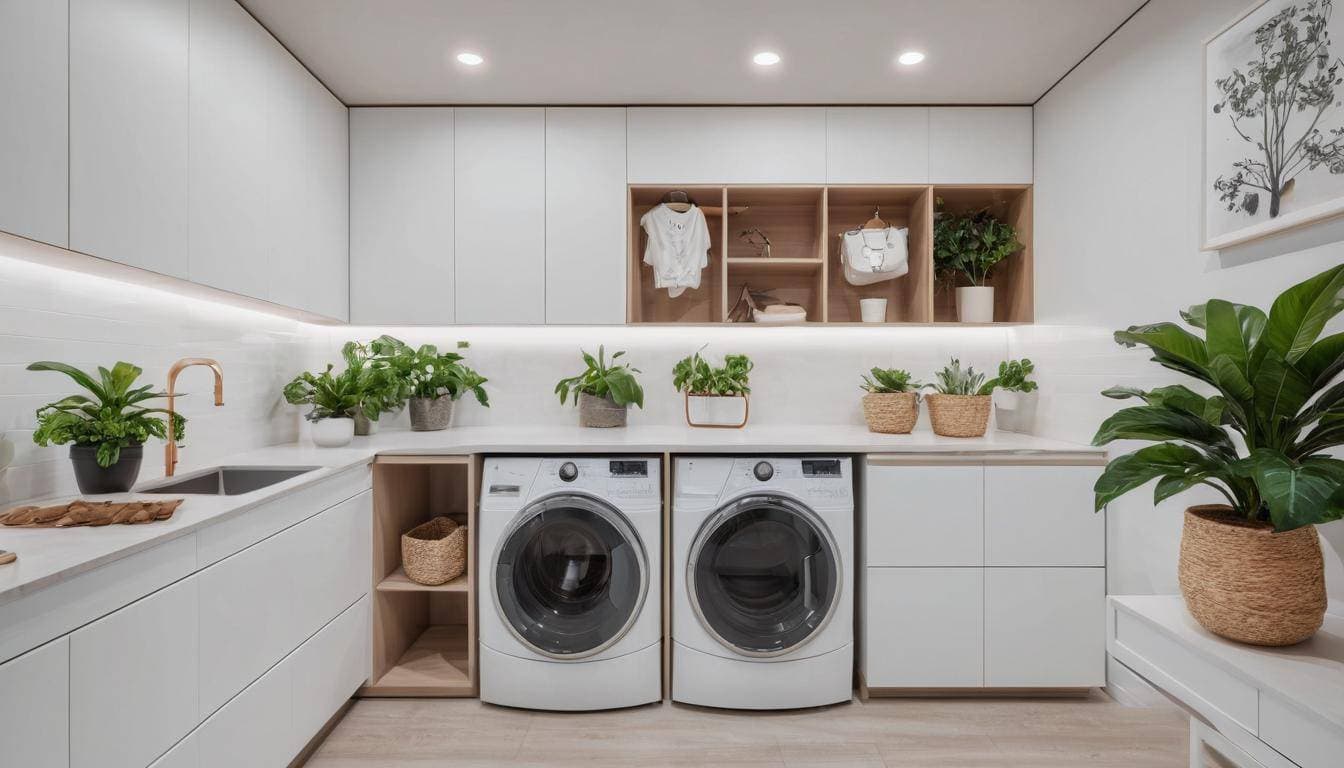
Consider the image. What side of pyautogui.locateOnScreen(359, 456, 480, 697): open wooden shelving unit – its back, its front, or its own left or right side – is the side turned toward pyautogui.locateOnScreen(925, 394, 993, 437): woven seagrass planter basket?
left

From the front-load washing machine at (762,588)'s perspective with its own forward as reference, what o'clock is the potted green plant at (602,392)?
The potted green plant is roughly at 4 o'clock from the front-load washing machine.

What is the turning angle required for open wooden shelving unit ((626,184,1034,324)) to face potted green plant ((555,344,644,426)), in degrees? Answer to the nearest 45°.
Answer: approximately 45° to its right

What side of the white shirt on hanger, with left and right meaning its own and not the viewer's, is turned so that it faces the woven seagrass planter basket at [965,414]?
left

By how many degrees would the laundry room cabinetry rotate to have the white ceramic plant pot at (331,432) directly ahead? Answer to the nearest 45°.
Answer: approximately 45° to its right

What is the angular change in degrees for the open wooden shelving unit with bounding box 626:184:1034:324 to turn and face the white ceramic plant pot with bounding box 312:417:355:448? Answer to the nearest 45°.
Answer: approximately 45° to its right
